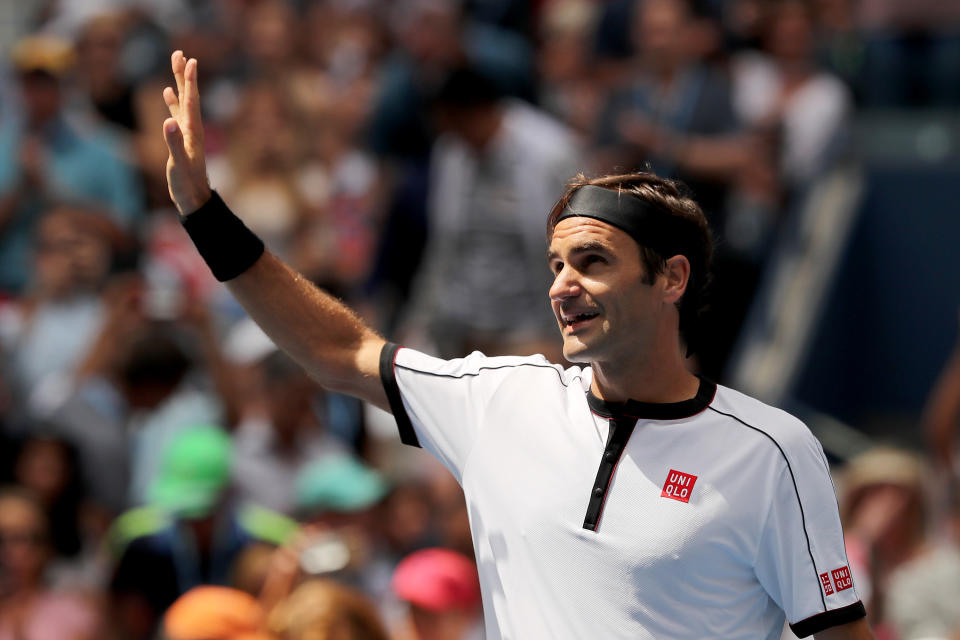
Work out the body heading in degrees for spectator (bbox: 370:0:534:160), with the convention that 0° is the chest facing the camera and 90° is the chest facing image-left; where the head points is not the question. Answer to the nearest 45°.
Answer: approximately 0°

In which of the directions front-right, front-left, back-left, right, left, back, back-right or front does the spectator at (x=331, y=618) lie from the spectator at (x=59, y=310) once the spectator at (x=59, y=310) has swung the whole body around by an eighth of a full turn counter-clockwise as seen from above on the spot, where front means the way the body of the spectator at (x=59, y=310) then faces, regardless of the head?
front-right

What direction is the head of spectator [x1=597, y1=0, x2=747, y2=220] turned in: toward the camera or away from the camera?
toward the camera

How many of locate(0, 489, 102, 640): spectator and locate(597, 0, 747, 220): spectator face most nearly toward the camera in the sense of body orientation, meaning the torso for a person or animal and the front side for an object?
2

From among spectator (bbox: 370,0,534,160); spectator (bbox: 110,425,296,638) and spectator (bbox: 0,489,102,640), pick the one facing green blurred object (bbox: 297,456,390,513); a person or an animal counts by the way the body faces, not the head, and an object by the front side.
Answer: spectator (bbox: 370,0,534,160)

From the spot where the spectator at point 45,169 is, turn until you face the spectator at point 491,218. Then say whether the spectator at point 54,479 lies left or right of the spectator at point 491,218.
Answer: right

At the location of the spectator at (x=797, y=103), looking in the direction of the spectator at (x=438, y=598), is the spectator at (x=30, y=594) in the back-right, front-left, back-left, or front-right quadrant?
front-right

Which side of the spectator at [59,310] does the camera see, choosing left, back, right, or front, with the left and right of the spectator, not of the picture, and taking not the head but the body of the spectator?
front

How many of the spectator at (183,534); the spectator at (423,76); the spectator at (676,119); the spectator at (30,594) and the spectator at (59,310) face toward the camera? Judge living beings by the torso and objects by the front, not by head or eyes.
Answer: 5

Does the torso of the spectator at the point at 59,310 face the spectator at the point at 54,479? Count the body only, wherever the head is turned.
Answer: yes

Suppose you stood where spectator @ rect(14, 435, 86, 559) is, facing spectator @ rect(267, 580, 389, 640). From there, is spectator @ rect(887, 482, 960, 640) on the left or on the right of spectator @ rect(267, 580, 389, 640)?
left

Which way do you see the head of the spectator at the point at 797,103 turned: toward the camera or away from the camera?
toward the camera

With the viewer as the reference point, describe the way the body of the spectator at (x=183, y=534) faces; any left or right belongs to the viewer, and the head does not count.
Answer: facing the viewer

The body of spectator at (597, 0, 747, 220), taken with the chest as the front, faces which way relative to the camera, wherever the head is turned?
toward the camera

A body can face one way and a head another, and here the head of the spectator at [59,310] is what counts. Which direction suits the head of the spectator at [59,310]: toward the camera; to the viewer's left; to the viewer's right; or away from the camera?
toward the camera

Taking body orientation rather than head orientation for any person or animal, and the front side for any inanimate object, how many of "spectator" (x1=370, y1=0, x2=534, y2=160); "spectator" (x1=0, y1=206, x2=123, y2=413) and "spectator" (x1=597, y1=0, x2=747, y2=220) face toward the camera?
3

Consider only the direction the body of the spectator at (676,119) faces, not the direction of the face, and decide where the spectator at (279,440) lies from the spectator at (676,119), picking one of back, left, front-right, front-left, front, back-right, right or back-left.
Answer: front-right

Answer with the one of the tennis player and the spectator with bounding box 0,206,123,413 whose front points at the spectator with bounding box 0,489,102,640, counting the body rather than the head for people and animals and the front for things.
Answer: the spectator with bounding box 0,206,123,413

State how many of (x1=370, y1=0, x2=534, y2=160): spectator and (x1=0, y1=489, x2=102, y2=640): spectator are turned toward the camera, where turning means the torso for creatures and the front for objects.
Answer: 2
